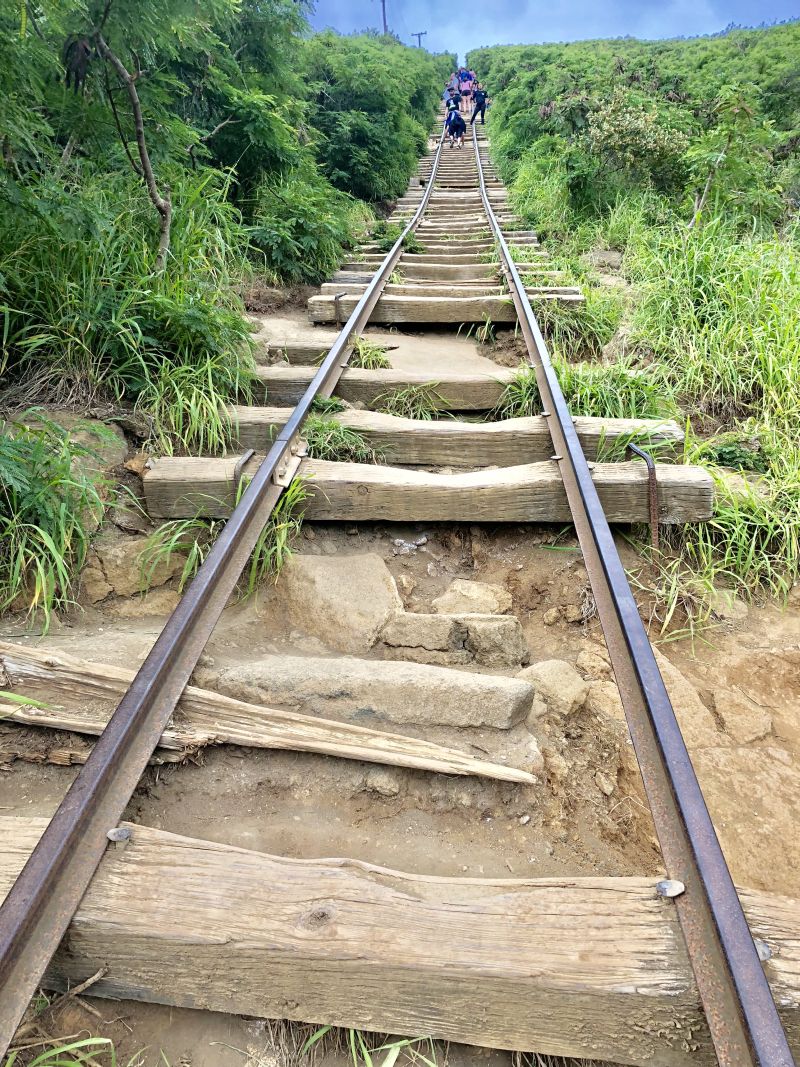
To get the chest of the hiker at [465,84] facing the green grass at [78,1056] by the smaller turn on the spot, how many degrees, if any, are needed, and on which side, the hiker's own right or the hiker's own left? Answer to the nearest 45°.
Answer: approximately 180°

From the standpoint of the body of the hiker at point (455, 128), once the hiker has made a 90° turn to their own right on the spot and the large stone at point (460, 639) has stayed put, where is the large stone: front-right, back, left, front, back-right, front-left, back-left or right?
right

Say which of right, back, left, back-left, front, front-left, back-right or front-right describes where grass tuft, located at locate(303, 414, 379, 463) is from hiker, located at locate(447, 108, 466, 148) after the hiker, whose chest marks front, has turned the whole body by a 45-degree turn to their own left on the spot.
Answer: back-left

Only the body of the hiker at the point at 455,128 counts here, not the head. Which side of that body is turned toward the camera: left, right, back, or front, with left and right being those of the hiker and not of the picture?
back

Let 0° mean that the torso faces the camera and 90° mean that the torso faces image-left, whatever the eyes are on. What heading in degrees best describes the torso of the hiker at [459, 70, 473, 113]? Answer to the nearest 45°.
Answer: approximately 180°

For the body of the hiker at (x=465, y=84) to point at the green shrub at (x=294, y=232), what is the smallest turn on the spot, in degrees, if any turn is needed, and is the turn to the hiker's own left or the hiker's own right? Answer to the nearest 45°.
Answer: approximately 180°

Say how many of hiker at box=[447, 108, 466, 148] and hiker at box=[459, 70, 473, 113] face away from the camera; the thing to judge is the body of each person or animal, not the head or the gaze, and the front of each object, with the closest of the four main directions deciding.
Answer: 2

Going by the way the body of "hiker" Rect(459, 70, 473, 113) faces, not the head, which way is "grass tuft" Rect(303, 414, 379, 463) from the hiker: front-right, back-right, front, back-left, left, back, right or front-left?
back

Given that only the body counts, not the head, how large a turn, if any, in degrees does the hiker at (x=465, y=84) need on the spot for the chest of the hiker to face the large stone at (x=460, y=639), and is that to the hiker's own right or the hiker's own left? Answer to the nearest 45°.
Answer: approximately 180°

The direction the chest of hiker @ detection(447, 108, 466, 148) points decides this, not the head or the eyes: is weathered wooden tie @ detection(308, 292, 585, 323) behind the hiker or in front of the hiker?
behind

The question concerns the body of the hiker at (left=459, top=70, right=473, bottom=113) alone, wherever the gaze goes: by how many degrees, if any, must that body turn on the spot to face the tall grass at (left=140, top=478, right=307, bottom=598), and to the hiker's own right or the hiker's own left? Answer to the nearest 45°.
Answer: approximately 180°

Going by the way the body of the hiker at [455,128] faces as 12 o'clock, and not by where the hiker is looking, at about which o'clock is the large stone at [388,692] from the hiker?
The large stone is roughly at 6 o'clock from the hiker.

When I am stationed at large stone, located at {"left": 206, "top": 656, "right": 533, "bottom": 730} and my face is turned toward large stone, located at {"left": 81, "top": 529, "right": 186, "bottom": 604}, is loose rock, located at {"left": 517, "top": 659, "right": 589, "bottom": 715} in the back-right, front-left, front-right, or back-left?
back-right

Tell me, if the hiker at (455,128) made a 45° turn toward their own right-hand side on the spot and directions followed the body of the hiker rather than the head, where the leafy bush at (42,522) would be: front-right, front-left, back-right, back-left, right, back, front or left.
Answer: back-right

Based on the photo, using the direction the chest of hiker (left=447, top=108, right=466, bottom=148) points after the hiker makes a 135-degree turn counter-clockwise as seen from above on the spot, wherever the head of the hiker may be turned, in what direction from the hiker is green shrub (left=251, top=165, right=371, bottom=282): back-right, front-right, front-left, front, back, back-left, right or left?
front-left
